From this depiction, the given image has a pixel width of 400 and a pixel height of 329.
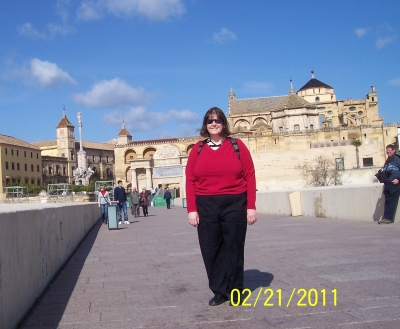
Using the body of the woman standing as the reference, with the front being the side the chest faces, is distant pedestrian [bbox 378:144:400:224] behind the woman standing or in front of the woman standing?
behind

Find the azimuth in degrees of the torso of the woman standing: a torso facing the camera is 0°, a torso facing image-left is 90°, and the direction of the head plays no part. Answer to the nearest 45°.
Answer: approximately 0°

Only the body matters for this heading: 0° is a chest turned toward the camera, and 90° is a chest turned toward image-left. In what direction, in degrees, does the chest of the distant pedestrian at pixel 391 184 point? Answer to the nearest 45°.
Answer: approximately 45°
